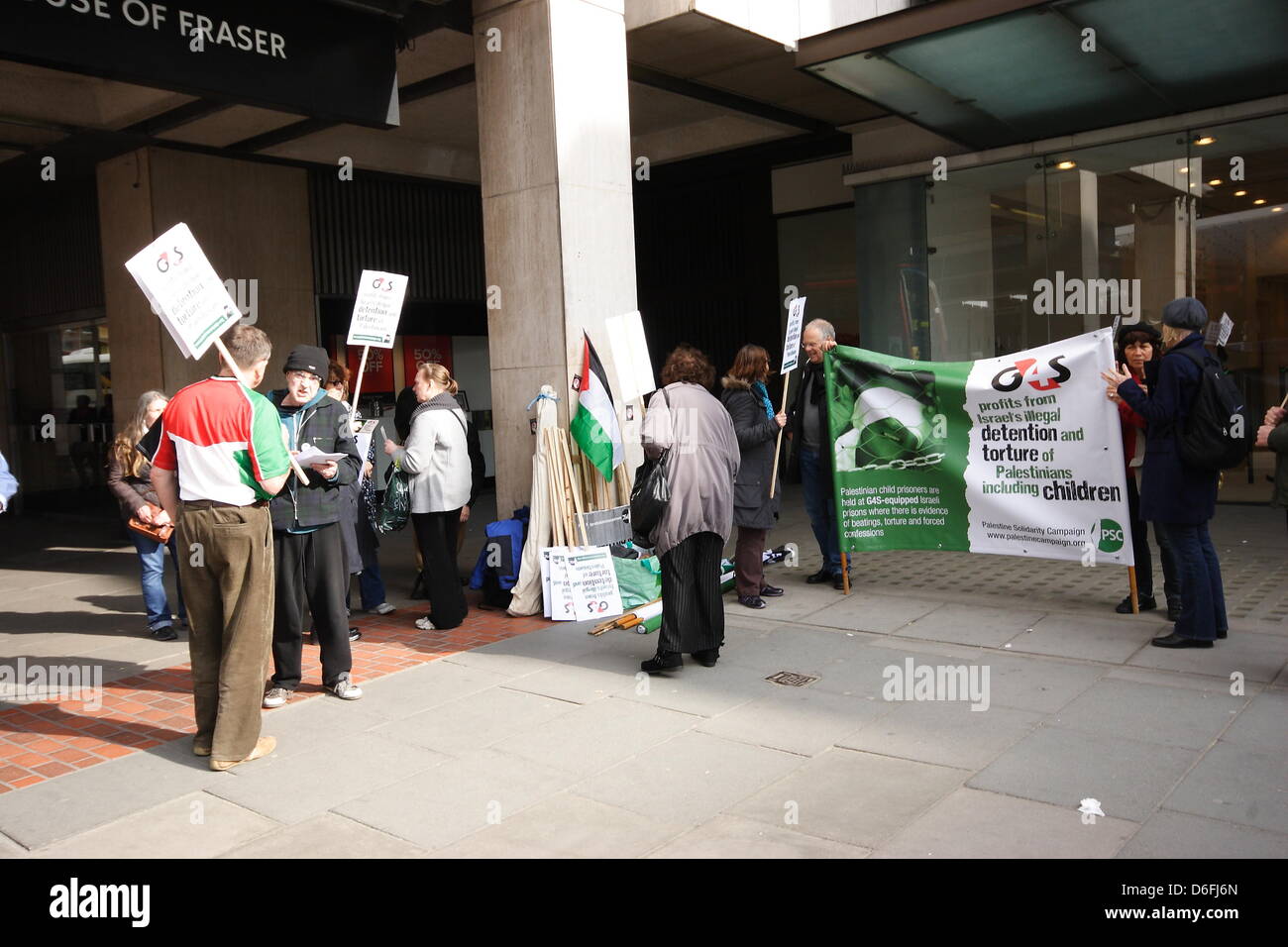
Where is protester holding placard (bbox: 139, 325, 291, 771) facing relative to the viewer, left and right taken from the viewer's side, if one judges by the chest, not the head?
facing away from the viewer and to the right of the viewer

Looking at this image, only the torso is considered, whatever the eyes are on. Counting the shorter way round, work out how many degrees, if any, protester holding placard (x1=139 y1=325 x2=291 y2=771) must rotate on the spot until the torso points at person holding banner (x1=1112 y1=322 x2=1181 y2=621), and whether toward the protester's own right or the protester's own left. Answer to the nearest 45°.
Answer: approximately 45° to the protester's own right

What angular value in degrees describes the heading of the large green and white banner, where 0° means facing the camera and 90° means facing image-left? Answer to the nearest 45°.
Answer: approximately 0°

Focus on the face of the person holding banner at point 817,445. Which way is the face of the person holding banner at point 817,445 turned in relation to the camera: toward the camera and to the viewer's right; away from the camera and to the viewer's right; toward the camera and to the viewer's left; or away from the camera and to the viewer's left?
toward the camera and to the viewer's left

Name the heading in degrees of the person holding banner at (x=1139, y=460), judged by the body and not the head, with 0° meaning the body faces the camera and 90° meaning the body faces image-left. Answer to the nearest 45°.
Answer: approximately 0°

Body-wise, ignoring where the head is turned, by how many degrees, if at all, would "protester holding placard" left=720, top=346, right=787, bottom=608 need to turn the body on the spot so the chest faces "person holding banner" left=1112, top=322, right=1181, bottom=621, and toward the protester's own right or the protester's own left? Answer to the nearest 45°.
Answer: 0° — they already face them

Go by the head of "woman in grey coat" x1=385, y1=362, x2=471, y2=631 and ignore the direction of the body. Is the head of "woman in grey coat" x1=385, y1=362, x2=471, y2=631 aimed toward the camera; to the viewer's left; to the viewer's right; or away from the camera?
to the viewer's left

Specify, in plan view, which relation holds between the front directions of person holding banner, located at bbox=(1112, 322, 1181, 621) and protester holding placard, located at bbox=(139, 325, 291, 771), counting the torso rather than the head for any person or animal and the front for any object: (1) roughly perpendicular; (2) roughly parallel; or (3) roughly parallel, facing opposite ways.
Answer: roughly parallel, facing opposite ways

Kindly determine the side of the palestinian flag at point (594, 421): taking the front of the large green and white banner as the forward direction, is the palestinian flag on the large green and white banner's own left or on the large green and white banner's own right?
on the large green and white banner's own right

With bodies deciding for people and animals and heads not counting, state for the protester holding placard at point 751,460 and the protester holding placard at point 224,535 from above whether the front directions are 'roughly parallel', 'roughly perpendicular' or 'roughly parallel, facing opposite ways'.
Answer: roughly perpendicular

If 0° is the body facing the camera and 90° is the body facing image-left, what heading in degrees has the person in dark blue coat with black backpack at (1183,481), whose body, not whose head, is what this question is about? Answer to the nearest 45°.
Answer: approximately 90°

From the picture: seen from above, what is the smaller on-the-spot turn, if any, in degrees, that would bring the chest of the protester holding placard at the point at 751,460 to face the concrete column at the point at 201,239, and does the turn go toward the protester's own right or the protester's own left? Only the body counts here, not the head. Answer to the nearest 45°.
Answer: approximately 135° to the protester's own left

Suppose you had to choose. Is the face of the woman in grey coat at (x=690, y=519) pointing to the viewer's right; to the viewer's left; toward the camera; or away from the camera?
away from the camera

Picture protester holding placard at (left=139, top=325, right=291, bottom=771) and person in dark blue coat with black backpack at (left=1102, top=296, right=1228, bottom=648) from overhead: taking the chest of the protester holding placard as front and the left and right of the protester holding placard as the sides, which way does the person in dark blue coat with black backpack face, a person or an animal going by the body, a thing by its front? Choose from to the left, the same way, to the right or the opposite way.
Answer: to the left
